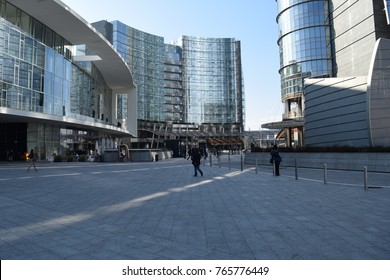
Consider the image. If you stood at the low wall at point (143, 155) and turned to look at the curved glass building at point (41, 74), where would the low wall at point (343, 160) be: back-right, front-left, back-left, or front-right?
back-left

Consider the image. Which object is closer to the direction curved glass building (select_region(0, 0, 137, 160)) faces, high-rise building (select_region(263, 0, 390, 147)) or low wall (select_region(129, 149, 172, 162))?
the high-rise building

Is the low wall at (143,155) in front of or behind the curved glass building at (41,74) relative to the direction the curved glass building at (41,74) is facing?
in front

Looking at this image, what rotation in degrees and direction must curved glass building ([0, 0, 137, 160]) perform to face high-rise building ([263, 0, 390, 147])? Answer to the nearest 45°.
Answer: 0° — it already faces it

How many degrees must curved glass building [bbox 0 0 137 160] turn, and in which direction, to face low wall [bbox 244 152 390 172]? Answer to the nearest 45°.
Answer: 0° — it already faces it

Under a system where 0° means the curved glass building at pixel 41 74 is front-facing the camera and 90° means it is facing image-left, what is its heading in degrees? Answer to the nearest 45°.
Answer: approximately 315°
